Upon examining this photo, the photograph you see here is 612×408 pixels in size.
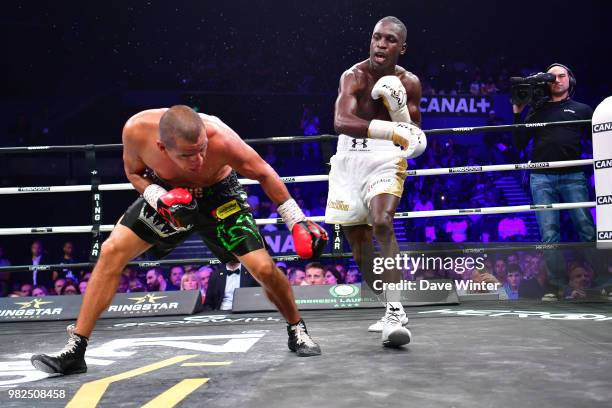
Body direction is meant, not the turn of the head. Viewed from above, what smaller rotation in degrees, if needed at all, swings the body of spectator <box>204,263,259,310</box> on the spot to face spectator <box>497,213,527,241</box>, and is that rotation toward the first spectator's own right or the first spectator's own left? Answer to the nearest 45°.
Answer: approximately 135° to the first spectator's own left

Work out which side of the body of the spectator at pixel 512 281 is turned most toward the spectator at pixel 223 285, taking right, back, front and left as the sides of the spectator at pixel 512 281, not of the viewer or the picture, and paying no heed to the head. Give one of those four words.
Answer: right

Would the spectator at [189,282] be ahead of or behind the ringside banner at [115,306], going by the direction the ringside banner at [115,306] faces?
behind

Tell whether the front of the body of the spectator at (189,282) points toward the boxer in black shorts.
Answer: yes

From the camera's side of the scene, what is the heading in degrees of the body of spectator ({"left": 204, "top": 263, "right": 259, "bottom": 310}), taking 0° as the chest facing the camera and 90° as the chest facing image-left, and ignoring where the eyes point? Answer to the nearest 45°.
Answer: approximately 0°

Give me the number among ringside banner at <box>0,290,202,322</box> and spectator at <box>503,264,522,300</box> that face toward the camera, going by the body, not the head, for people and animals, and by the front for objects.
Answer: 2

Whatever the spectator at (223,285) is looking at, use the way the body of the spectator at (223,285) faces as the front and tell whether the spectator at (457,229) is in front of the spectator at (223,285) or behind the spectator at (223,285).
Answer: behind

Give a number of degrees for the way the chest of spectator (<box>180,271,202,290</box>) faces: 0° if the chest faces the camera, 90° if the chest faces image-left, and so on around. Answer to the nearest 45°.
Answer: approximately 0°

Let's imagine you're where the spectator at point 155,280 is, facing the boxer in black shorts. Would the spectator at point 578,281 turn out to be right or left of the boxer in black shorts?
left
